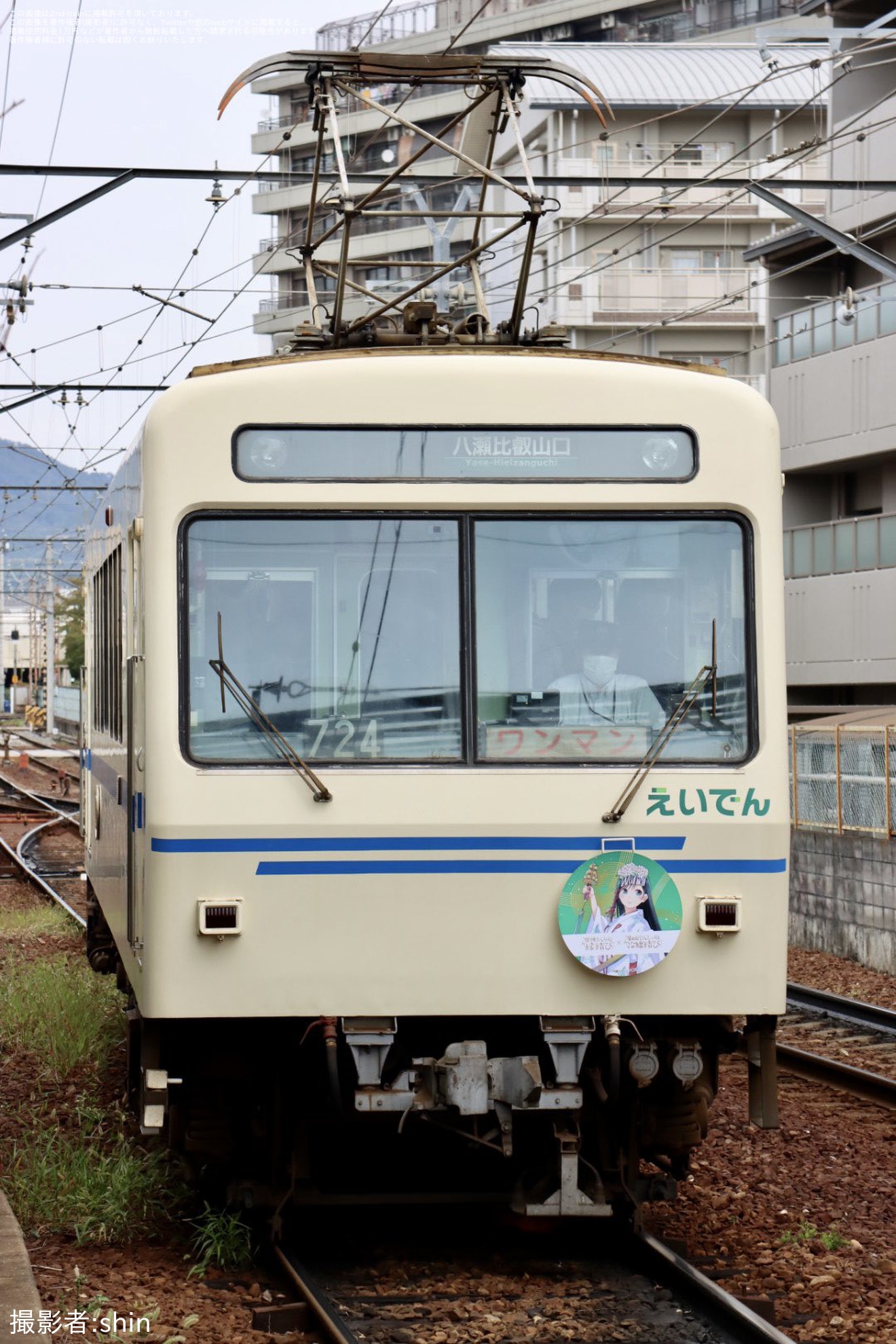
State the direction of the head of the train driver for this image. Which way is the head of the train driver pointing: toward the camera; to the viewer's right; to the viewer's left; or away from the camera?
toward the camera

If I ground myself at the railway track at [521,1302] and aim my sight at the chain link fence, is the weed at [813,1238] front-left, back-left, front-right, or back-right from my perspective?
front-right

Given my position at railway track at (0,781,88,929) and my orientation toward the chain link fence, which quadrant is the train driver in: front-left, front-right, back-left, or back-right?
front-right

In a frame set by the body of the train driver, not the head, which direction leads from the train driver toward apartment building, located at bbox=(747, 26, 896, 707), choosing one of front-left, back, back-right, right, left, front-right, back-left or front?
back

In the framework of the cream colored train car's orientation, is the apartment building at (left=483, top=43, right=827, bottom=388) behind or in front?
behind

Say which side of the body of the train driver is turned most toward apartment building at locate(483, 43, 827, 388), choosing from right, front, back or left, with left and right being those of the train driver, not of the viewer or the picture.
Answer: back

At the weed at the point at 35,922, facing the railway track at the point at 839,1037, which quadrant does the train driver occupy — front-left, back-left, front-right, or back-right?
front-right

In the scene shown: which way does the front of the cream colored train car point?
toward the camera

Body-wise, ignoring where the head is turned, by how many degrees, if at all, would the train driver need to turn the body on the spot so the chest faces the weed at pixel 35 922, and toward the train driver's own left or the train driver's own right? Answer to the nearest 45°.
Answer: approximately 135° to the train driver's own right
